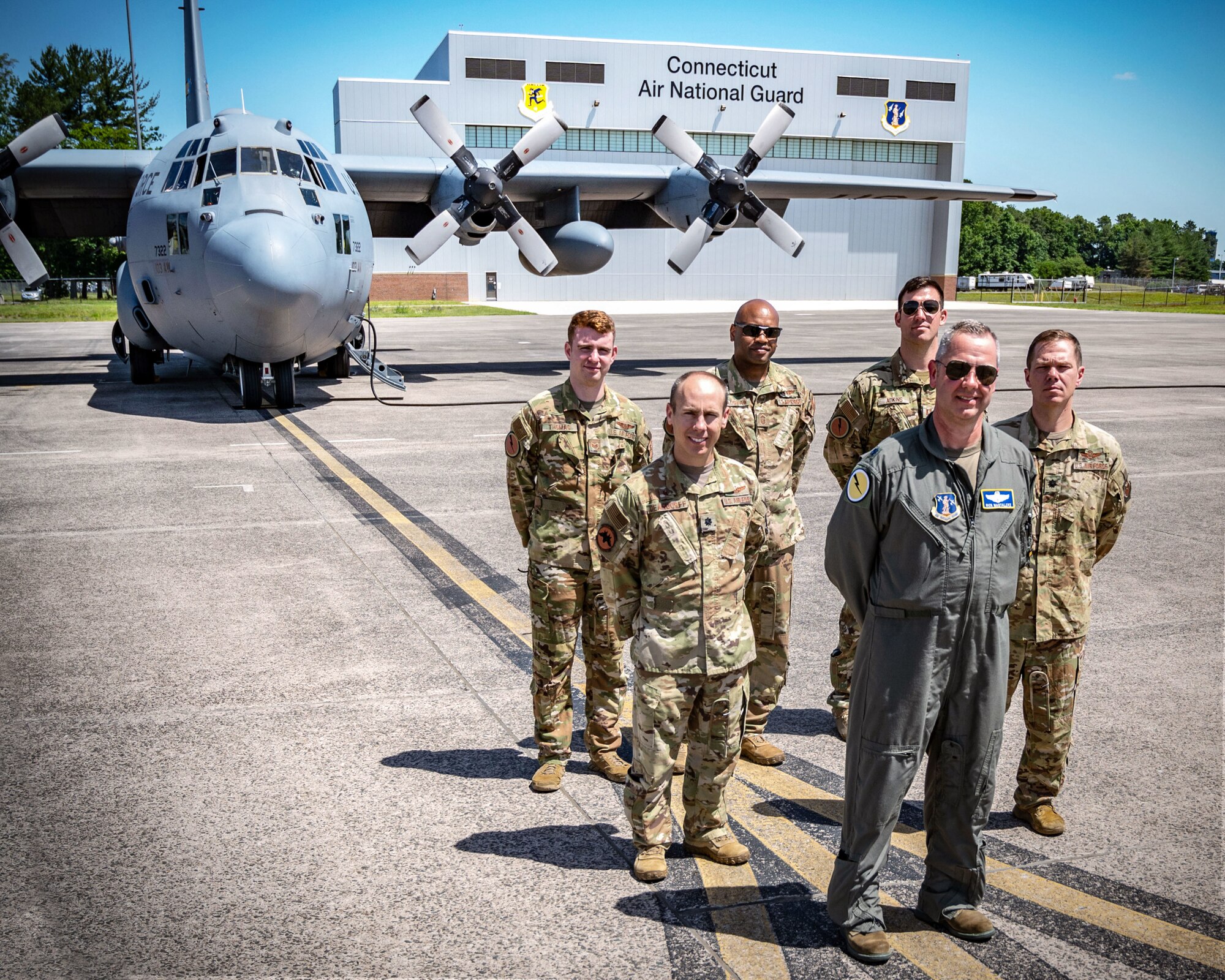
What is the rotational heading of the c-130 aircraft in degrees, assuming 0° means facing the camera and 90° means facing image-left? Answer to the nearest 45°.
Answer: approximately 0°

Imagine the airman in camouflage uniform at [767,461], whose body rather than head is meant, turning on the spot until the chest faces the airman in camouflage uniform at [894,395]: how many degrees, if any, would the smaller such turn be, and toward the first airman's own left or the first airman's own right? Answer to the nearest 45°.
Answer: approximately 90° to the first airman's own left

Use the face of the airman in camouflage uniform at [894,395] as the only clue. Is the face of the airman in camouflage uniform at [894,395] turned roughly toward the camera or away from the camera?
toward the camera

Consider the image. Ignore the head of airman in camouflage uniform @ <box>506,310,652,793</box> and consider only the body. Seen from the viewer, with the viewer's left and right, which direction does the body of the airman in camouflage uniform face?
facing the viewer

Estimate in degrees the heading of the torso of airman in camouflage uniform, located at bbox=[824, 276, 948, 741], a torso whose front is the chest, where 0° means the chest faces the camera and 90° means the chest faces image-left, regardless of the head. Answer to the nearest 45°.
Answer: approximately 315°

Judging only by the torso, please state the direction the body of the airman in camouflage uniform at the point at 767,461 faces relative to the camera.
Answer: toward the camera

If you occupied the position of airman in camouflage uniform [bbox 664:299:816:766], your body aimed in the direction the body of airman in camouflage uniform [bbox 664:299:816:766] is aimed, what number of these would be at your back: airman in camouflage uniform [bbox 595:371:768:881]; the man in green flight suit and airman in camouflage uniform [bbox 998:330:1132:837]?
0

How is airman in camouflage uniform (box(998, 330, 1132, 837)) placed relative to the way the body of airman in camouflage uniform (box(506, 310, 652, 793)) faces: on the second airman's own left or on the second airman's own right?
on the second airman's own left

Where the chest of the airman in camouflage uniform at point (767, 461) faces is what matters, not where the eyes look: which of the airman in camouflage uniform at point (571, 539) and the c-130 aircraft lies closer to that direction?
the airman in camouflage uniform

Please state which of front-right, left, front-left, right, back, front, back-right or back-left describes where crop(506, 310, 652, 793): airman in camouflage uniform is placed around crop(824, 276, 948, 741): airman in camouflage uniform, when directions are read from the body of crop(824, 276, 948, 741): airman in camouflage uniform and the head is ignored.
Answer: right

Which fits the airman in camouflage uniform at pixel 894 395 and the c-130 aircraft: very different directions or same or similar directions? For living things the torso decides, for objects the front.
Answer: same or similar directions

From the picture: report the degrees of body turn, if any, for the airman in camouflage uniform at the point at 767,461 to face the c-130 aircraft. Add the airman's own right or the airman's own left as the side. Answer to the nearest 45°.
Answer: approximately 135° to the airman's own right

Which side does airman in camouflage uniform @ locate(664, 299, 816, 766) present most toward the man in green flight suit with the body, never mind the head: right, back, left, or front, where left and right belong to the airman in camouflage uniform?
front

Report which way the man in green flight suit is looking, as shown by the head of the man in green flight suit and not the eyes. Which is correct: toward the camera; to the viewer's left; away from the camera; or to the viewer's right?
toward the camera

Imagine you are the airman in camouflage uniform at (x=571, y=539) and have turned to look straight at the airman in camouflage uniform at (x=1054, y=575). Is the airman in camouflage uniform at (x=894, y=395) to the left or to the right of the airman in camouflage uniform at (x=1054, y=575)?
left

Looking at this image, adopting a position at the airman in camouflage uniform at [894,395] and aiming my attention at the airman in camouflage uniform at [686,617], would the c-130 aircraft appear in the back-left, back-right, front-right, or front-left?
back-right

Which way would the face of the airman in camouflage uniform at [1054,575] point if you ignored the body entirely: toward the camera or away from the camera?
toward the camera

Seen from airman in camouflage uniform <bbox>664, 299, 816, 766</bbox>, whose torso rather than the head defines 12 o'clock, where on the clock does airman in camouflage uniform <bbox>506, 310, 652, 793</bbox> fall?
airman in camouflage uniform <bbox>506, 310, 652, 793</bbox> is roughly at 2 o'clock from airman in camouflage uniform <bbox>664, 299, 816, 766</bbox>.

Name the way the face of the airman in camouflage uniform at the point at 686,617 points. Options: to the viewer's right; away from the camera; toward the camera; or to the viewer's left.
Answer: toward the camera

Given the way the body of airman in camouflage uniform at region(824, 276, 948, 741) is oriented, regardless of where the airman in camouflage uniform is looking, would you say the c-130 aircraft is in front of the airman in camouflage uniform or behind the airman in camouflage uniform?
behind

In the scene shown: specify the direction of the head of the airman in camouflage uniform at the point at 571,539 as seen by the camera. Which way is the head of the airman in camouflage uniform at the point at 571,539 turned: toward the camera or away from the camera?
toward the camera
